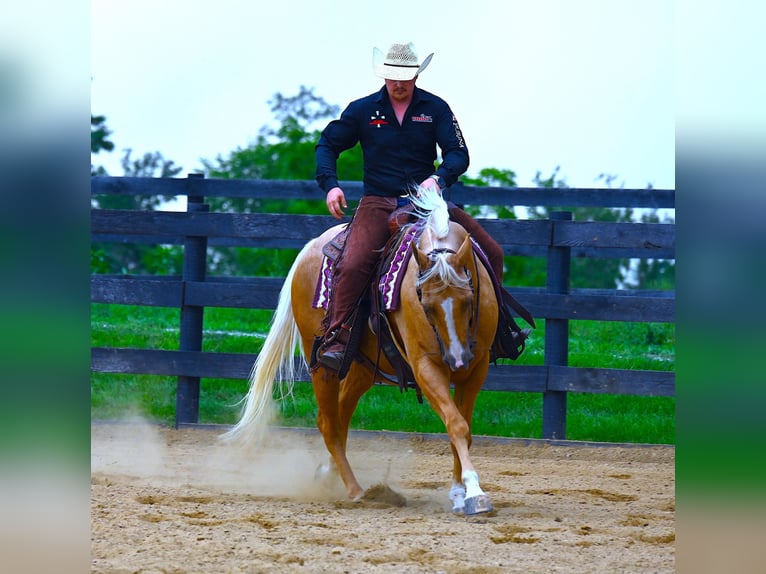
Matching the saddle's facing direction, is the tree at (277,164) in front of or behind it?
behind

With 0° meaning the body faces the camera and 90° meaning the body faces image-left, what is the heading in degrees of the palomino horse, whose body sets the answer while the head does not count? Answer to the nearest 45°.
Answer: approximately 315°

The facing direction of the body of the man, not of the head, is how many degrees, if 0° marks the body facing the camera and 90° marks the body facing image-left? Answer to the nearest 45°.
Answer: approximately 0°

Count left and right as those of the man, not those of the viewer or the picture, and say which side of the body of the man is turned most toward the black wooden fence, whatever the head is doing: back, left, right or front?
back

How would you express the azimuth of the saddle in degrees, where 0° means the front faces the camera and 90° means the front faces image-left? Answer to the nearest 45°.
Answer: approximately 315°
